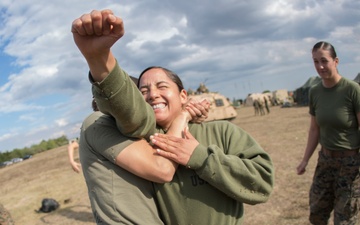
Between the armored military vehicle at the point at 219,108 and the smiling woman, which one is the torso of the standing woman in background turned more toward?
the smiling woman

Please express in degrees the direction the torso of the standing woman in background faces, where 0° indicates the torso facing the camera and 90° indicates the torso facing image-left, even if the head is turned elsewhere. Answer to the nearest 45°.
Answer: approximately 45°

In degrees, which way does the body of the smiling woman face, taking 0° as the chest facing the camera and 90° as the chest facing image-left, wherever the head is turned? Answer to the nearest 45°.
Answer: approximately 45°

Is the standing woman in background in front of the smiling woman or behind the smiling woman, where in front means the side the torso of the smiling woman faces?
behind

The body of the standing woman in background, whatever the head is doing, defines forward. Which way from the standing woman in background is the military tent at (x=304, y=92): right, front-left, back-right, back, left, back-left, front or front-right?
back-right

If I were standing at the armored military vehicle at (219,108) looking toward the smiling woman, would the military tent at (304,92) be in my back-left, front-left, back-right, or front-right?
back-left

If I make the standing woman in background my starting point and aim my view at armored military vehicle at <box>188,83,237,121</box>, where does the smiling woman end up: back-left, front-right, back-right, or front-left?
back-left

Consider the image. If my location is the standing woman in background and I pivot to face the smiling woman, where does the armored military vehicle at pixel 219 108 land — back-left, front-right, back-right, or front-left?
back-right

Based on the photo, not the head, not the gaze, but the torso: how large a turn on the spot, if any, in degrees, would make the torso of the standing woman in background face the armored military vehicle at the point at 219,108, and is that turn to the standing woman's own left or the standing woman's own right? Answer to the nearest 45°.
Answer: approximately 135° to the standing woman's own right
